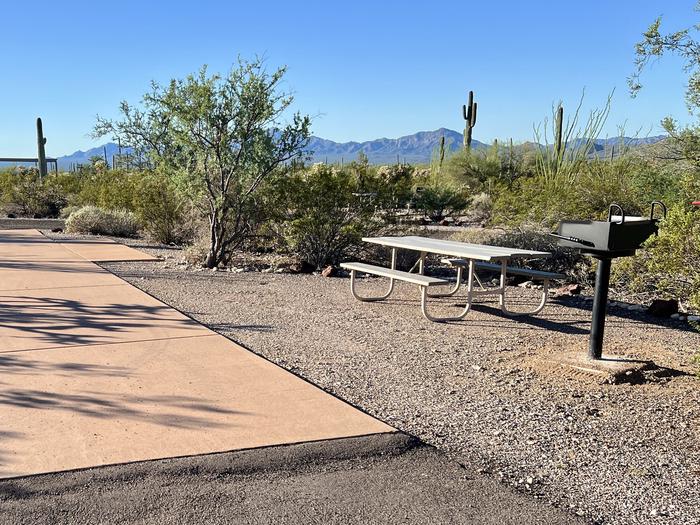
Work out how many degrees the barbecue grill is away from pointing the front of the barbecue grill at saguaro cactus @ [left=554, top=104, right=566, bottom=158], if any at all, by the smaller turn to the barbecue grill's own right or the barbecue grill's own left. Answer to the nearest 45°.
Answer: approximately 45° to the barbecue grill's own right

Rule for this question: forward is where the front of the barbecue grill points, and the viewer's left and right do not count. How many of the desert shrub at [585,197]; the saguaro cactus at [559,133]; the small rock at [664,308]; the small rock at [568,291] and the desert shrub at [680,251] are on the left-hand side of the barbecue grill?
0

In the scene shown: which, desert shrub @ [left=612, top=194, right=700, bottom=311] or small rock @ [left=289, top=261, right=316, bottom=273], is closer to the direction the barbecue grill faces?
the small rock

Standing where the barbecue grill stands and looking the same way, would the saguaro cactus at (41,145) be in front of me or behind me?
in front

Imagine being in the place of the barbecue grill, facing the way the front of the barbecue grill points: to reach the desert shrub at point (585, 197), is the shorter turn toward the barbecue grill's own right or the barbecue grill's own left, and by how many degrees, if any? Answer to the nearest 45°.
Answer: approximately 45° to the barbecue grill's own right

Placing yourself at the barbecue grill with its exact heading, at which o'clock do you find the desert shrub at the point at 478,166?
The desert shrub is roughly at 1 o'clock from the barbecue grill.

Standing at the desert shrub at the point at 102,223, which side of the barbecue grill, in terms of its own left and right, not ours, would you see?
front

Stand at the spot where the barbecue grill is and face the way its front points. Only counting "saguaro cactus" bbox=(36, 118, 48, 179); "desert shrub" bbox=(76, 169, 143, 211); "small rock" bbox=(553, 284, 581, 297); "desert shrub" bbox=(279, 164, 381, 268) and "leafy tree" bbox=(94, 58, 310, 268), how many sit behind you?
0

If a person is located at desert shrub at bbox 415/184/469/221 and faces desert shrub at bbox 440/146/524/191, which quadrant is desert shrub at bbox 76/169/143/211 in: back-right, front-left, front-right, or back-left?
back-left

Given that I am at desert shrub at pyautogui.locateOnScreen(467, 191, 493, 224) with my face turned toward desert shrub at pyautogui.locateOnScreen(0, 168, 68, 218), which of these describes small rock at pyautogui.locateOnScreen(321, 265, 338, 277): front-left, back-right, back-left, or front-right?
front-left

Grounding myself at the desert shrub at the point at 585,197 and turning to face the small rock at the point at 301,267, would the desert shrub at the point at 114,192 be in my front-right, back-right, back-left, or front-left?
front-right

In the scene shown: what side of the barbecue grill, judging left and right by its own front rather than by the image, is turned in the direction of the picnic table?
front

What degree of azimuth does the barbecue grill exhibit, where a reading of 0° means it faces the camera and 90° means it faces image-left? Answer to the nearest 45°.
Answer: approximately 135°

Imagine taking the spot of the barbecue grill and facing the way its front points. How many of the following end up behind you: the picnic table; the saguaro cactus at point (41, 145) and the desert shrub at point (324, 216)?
0
